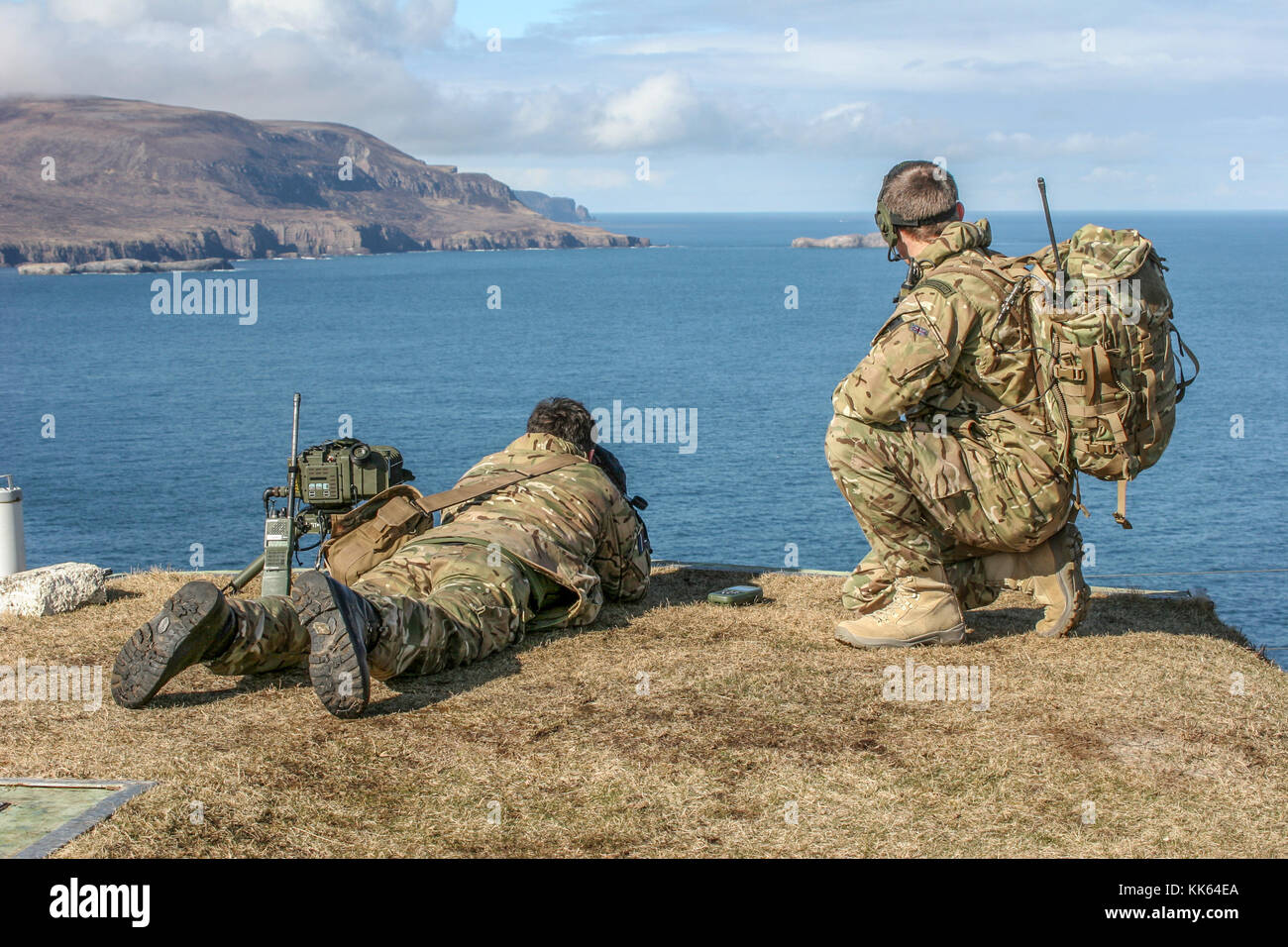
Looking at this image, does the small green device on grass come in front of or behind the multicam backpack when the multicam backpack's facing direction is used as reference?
behind

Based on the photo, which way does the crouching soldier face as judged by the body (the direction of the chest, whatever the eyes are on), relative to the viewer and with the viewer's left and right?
facing away from the viewer and to the left of the viewer

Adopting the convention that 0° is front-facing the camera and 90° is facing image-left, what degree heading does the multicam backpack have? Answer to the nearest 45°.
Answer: approximately 315°

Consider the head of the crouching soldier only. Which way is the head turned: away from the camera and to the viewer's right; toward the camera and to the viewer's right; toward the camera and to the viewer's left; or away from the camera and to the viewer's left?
away from the camera and to the viewer's left
